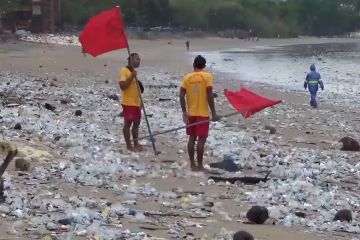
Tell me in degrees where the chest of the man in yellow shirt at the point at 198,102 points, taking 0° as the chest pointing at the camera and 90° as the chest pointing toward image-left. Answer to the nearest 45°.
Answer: approximately 180°

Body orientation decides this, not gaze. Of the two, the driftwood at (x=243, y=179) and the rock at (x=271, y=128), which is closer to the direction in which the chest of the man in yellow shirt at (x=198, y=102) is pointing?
the rock

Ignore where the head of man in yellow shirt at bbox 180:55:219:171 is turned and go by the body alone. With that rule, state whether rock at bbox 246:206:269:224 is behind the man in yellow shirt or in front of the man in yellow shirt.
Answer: behind

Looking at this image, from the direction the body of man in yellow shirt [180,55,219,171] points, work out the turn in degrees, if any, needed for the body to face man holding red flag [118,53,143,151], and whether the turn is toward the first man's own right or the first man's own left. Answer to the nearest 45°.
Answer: approximately 45° to the first man's own left

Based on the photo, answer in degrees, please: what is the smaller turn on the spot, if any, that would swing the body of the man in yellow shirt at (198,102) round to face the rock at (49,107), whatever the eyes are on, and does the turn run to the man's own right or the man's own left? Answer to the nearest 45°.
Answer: approximately 45° to the man's own left
